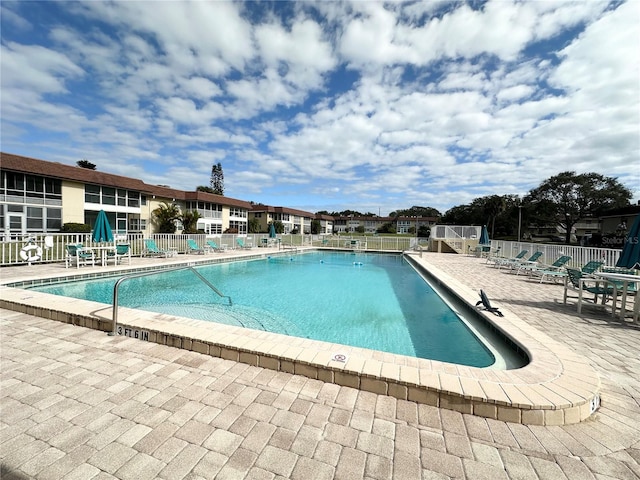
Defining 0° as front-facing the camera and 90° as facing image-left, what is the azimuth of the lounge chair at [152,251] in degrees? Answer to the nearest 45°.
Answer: approximately 270°

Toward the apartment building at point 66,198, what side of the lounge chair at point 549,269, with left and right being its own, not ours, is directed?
front

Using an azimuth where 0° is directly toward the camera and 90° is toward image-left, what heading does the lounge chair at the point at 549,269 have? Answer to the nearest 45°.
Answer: approximately 90°

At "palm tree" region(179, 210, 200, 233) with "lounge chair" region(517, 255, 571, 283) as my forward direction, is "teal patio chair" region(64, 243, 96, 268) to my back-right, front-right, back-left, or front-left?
front-right

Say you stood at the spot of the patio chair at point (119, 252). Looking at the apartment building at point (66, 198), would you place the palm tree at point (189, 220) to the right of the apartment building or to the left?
right

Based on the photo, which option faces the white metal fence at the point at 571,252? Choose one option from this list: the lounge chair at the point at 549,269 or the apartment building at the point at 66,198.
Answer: the apartment building

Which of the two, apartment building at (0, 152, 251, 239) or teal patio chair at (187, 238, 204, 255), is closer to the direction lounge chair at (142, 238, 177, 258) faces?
the teal patio chair

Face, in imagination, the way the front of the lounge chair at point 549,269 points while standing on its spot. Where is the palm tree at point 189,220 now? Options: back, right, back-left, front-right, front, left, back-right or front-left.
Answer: front

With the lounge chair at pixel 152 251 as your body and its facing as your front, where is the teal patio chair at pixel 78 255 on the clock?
The teal patio chair is roughly at 4 o'clock from the lounge chair.

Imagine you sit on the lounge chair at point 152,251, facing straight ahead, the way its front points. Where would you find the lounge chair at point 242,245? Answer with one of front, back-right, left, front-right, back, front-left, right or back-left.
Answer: front-left

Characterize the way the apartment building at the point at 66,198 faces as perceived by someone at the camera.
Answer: facing the viewer and to the right of the viewer

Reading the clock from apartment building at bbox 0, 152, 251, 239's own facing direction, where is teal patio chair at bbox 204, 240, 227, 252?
The teal patio chair is roughly at 12 o'clock from the apartment building.
